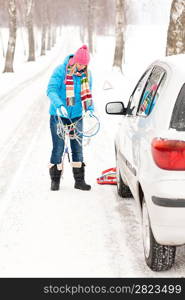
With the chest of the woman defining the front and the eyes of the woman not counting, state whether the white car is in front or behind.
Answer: in front

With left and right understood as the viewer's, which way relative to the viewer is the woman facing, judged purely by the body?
facing the viewer and to the right of the viewer
